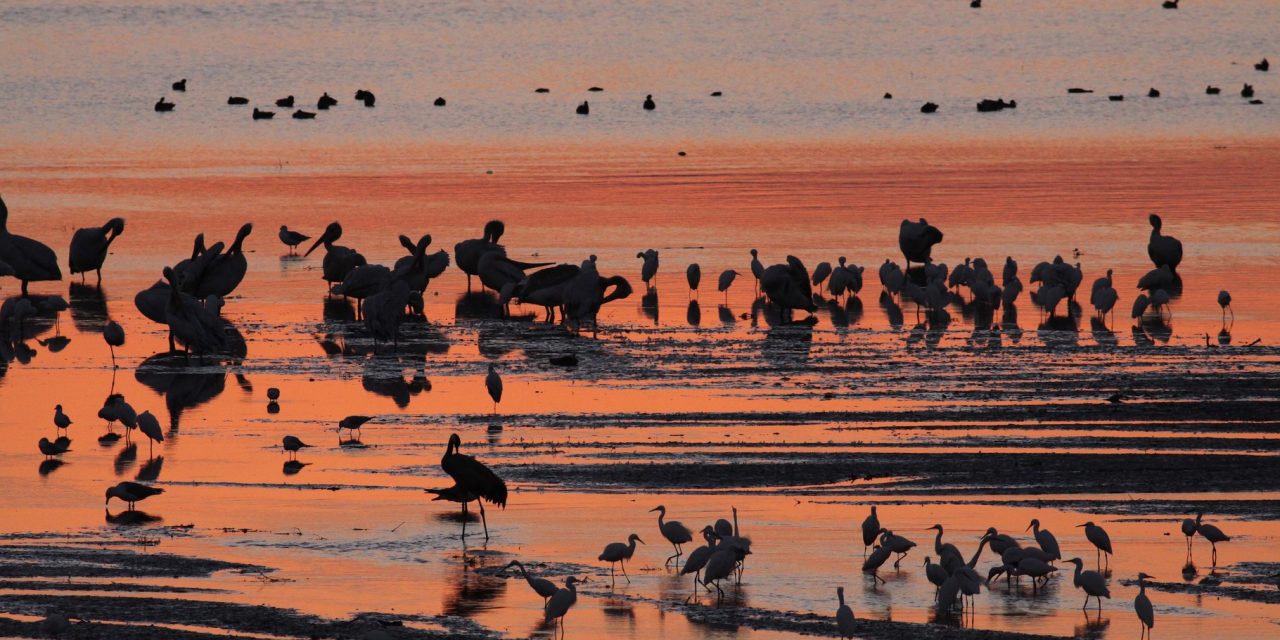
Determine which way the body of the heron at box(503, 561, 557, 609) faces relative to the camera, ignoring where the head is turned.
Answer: to the viewer's left

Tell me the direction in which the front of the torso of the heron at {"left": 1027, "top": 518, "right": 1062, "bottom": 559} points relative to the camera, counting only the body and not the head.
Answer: to the viewer's left

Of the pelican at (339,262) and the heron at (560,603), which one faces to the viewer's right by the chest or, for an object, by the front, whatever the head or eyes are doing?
the heron

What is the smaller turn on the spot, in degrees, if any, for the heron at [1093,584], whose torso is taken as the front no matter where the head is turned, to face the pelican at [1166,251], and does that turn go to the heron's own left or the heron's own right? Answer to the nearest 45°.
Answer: approximately 90° to the heron's own right

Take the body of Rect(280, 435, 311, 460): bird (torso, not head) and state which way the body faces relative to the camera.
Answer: to the viewer's left

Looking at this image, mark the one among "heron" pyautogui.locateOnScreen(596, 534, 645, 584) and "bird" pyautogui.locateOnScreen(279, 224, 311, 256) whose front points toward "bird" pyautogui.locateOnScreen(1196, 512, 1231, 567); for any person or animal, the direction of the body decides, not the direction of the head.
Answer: the heron

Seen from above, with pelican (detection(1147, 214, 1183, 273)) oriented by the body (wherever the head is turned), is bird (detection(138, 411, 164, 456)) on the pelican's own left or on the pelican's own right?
on the pelican's own left

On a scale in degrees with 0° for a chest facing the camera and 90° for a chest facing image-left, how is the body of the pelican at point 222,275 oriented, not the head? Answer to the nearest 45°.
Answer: approximately 270°

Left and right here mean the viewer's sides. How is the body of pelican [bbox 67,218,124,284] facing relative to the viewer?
facing to the right of the viewer

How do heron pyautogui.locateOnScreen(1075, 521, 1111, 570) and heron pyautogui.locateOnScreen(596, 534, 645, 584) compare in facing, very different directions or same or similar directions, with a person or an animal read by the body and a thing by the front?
very different directions
